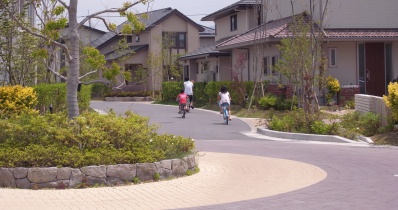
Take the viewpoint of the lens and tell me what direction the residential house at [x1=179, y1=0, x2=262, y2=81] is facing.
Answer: facing the viewer and to the left of the viewer

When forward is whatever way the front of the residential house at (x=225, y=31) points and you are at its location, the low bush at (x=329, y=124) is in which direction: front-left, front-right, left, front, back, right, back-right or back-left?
front-left

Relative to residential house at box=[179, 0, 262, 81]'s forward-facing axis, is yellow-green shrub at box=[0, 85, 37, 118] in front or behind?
in front

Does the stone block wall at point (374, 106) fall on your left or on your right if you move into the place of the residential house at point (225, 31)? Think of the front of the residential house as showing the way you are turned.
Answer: on your left

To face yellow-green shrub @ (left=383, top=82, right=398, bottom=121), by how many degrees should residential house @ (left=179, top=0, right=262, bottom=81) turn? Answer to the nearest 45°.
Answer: approximately 45° to its left

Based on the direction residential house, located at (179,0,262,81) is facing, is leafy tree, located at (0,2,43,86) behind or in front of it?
in front

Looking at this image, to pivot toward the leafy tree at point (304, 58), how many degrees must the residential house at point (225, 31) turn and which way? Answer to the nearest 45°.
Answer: approximately 45° to its left
